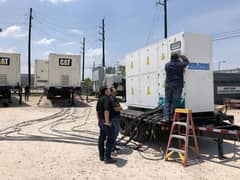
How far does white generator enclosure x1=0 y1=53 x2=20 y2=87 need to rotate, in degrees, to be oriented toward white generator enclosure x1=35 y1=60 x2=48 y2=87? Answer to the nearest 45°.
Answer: approximately 135° to its left

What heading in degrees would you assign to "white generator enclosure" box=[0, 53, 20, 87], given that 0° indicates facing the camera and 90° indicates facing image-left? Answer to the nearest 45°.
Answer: approximately 0°

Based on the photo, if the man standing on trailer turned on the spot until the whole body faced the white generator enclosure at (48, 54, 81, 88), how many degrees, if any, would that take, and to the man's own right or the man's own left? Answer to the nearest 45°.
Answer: approximately 90° to the man's own left

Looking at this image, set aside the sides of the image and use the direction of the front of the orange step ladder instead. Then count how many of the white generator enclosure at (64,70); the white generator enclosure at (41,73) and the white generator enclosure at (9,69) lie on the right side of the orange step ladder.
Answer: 3

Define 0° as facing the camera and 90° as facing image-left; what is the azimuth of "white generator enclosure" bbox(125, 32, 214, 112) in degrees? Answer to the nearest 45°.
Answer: approximately 45°

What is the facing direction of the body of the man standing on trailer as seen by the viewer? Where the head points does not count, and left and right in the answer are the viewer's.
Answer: facing away from the viewer and to the right of the viewer

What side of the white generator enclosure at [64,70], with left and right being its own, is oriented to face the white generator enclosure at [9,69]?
right

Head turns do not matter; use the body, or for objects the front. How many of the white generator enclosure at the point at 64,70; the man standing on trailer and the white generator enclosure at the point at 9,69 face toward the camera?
2

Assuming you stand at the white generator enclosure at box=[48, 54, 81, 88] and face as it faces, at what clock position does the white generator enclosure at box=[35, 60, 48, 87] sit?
the white generator enclosure at box=[35, 60, 48, 87] is roughly at 5 o'clock from the white generator enclosure at box=[48, 54, 81, 88].

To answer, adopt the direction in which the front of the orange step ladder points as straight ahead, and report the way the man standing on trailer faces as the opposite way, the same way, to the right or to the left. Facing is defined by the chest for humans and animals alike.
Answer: the opposite way
